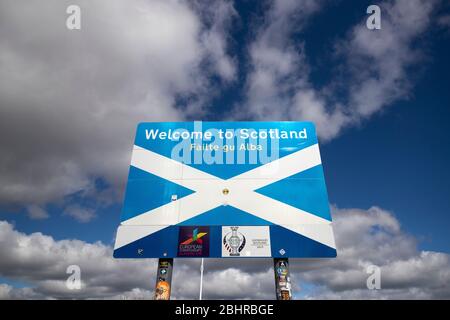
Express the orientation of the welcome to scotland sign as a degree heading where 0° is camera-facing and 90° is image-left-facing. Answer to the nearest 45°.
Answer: approximately 0°
